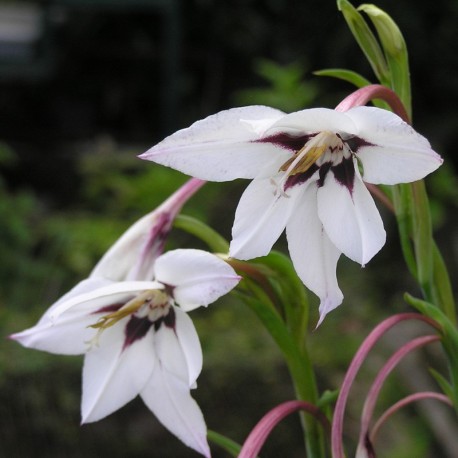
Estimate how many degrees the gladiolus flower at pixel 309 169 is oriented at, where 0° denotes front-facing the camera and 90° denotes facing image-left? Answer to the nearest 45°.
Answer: approximately 45°
